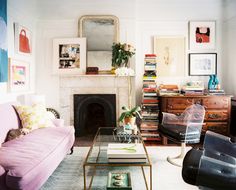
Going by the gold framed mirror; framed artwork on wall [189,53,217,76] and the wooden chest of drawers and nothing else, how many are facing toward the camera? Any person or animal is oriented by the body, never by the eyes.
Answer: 3

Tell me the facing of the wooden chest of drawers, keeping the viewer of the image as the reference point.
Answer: facing the viewer

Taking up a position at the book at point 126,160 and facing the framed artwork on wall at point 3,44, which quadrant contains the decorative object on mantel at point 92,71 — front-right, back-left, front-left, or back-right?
front-right

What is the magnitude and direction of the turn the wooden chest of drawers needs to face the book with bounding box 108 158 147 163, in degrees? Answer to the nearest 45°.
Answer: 0° — it already faces it

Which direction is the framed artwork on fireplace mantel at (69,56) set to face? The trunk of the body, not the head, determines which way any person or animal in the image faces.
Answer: toward the camera

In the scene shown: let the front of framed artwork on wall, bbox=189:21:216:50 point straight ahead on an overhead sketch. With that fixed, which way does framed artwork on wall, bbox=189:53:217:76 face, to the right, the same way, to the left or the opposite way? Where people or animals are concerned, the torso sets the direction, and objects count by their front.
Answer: the same way

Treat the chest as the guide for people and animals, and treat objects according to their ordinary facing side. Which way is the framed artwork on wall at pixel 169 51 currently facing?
toward the camera

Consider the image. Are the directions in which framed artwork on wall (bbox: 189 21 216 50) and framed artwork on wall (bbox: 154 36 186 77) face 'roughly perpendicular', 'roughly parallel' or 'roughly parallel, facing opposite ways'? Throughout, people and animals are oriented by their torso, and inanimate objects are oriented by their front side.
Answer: roughly parallel

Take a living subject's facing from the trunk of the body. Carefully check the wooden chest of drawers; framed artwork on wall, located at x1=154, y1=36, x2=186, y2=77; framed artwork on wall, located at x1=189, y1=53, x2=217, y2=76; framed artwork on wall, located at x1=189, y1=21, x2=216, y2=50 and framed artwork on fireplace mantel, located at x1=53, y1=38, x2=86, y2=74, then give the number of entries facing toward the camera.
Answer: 5

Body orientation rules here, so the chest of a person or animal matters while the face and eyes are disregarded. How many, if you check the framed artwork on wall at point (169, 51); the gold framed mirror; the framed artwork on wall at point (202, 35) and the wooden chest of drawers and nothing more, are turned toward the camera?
4

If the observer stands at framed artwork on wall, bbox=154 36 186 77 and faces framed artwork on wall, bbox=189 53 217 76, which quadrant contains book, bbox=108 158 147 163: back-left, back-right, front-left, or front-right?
back-right

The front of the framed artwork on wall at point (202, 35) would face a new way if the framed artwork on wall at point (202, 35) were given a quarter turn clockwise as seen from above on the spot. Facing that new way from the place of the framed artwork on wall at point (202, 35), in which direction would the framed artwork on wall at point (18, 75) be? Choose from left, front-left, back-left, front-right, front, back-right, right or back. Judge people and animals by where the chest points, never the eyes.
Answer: front-left

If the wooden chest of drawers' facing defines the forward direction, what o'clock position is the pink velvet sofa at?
The pink velvet sofa is roughly at 1 o'clock from the wooden chest of drawers.
